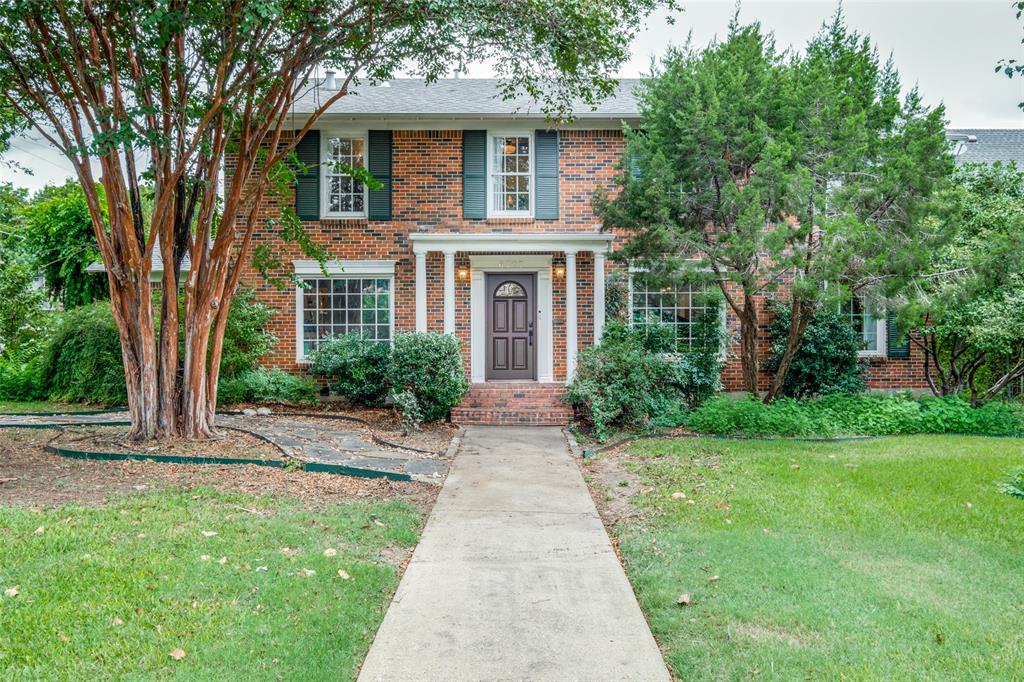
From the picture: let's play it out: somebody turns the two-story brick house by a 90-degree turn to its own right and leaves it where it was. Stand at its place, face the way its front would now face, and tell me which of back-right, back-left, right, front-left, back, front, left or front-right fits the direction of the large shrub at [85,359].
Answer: front

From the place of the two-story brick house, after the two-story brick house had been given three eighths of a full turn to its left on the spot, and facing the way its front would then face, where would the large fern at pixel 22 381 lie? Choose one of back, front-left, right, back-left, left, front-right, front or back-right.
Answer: back-left

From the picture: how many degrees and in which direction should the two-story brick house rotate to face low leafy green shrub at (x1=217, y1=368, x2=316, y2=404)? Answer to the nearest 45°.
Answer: approximately 90° to its right

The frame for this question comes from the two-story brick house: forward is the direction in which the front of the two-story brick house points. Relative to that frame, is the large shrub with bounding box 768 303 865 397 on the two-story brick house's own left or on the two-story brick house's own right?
on the two-story brick house's own left

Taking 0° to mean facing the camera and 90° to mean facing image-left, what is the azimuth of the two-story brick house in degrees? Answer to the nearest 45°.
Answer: approximately 0°

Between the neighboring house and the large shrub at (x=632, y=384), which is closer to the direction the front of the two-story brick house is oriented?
the large shrub

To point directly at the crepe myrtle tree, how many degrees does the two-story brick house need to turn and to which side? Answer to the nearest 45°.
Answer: approximately 45° to its right

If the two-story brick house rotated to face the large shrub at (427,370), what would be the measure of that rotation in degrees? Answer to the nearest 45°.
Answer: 0° — it already faces it

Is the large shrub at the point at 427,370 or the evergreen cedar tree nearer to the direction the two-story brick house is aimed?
the large shrub

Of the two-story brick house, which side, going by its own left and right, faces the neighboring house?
left

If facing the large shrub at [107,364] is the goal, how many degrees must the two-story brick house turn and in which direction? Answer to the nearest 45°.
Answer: approximately 90° to its right
